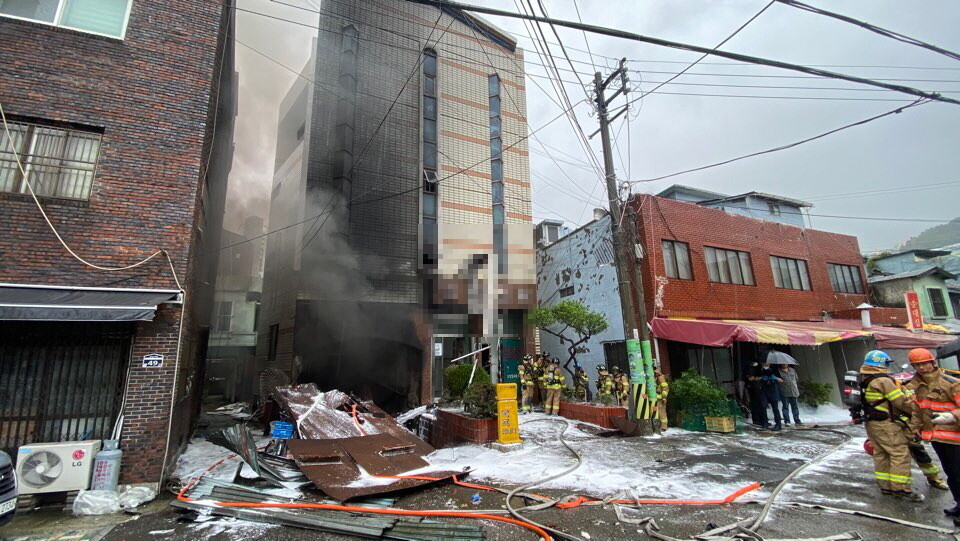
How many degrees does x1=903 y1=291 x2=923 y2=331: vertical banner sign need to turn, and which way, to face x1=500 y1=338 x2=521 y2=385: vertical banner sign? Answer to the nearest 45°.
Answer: approximately 45° to its right

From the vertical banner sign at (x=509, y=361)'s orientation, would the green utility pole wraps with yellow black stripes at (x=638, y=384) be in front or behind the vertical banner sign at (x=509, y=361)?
in front

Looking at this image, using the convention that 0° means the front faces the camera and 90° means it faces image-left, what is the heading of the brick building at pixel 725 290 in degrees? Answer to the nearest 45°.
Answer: approximately 315°

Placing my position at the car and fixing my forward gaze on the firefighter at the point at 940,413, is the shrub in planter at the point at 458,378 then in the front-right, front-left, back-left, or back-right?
front-left

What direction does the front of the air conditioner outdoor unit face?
toward the camera

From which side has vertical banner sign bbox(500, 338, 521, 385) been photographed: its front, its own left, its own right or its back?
front

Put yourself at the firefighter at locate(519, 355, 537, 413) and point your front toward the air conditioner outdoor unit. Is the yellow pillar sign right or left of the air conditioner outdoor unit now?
left
